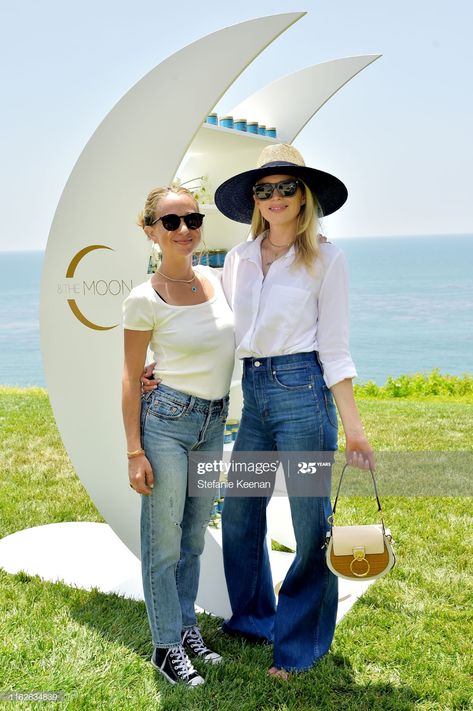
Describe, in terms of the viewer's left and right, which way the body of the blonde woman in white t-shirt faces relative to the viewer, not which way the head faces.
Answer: facing the viewer and to the right of the viewer

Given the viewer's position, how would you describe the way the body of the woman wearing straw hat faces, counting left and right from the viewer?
facing the viewer and to the left of the viewer

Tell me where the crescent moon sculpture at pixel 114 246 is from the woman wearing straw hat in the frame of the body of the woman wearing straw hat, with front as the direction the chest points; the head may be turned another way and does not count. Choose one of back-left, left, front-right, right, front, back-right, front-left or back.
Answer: right

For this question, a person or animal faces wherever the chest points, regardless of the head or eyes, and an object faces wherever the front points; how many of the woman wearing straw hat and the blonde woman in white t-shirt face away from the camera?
0

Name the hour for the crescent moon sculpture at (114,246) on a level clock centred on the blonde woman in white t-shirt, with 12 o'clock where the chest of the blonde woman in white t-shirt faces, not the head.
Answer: The crescent moon sculpture is roughly at 7 o'clock from the blonde woman in white t-shirt.
